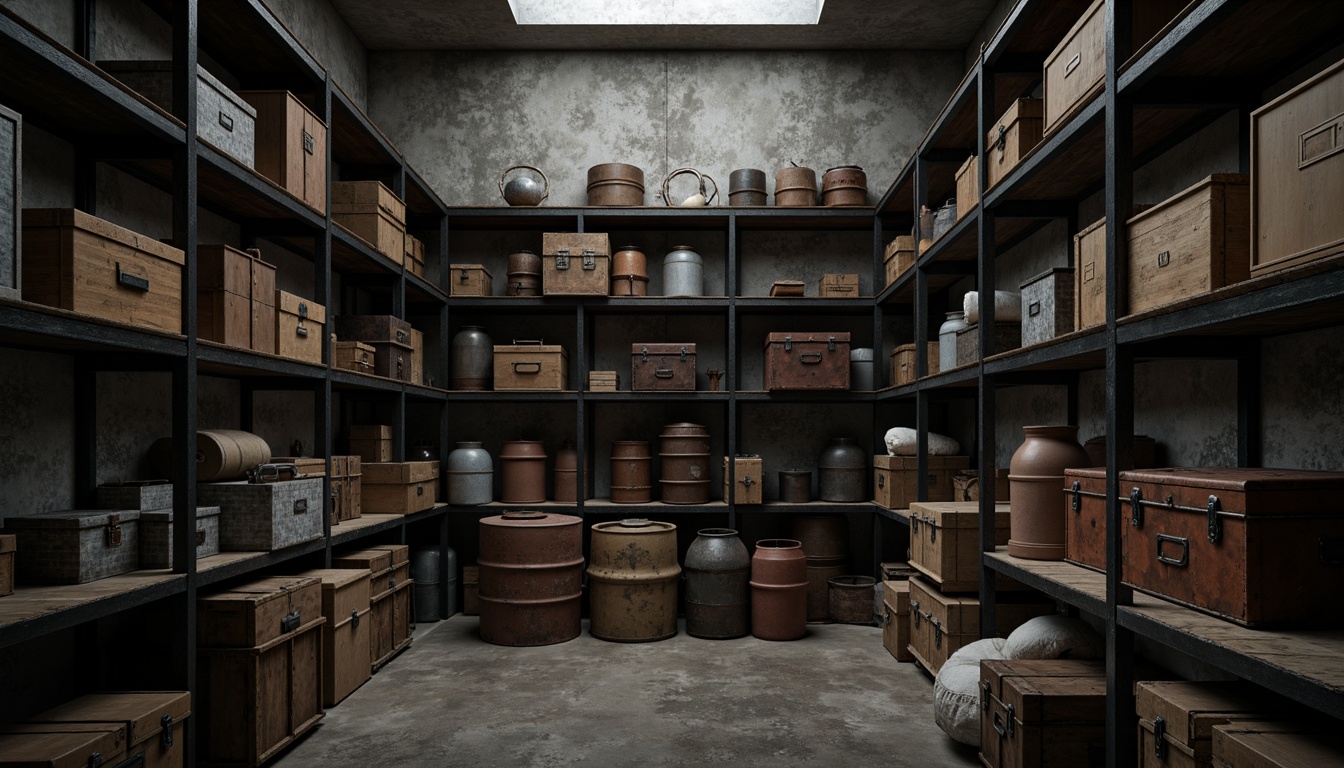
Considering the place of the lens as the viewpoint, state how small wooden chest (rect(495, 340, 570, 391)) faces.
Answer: facing the viewer

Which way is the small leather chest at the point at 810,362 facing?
toward the camera

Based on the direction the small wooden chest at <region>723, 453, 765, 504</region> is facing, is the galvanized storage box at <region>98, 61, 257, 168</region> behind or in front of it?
in front

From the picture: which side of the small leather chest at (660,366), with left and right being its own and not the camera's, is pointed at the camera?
front

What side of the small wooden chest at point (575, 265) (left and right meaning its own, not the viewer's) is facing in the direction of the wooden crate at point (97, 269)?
front

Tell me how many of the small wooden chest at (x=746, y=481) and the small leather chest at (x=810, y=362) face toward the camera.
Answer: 2

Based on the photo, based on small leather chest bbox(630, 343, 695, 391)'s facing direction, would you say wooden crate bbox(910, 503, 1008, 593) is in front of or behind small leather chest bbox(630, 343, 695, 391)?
in front
